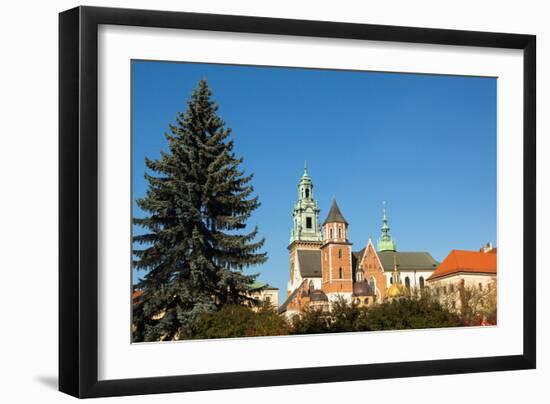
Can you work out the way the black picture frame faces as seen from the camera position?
facing the viewer and to the right of the viewer
